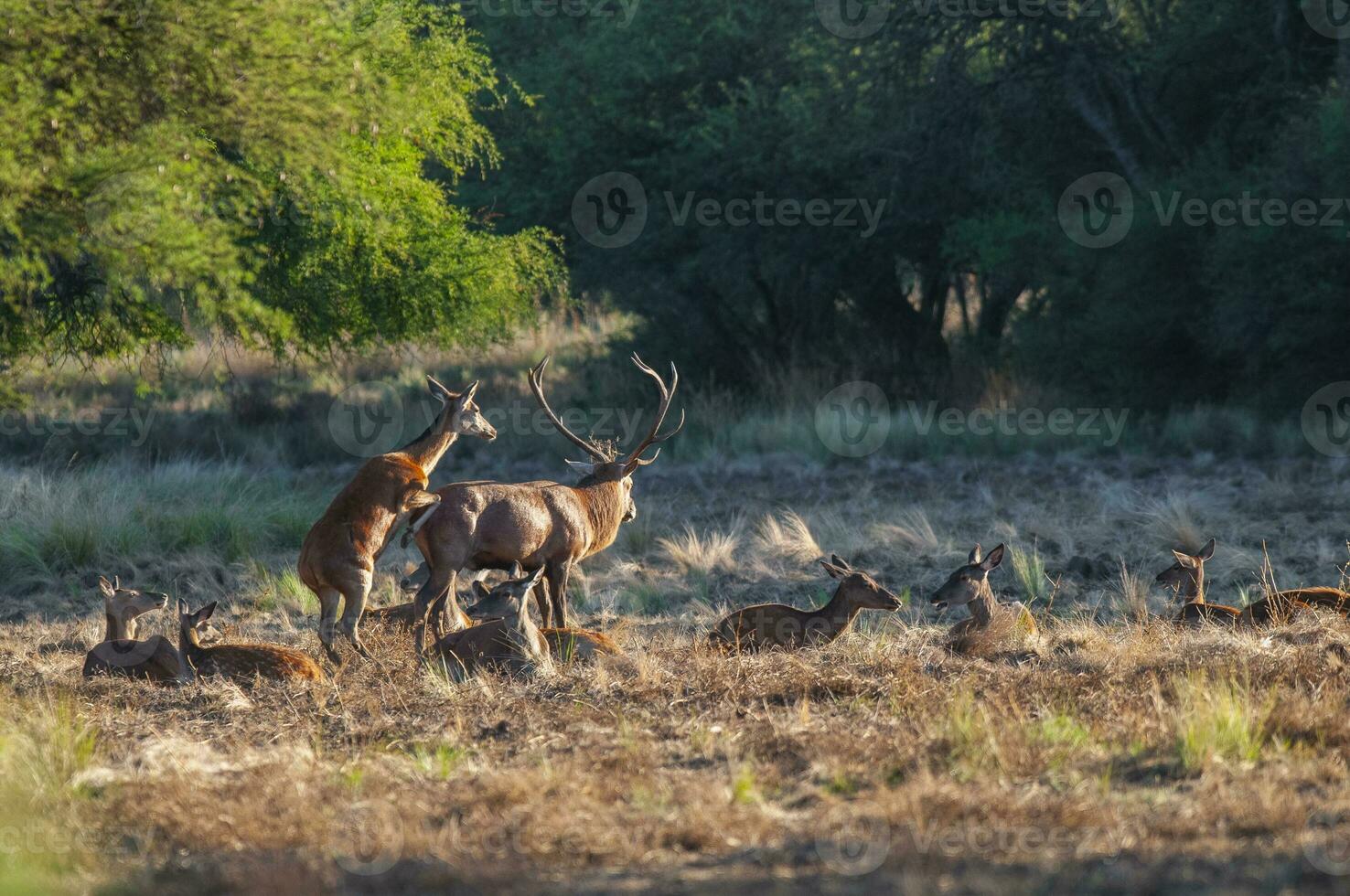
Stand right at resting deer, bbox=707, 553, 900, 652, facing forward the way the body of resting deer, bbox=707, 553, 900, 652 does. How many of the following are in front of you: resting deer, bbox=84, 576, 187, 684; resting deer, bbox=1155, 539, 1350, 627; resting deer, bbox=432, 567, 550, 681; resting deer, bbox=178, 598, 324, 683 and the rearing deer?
1

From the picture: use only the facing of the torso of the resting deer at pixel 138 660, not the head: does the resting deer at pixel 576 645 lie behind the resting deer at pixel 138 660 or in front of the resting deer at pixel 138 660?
behind

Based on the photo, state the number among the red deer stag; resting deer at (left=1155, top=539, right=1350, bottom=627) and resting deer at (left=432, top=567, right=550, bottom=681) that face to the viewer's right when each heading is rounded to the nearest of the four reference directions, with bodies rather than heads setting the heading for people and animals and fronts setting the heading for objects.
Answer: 2

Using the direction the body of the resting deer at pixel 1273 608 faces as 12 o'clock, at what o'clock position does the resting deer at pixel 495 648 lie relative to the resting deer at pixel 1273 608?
the resting deer at pixel 495 648 is roughly at 11 o'clock from the resting deer at pixel 1273 608.

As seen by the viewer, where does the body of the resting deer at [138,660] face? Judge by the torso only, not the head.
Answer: to the viewer's left

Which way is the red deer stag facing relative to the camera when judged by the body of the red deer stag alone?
to the viewer's right

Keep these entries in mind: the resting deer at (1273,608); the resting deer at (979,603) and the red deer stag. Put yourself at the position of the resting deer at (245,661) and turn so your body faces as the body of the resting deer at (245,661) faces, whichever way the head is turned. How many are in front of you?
0

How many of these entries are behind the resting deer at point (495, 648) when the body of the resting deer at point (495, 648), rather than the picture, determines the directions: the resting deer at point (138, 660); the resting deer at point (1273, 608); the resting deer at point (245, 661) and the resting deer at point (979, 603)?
2

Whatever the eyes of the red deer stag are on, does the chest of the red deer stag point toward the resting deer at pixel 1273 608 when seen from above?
yes

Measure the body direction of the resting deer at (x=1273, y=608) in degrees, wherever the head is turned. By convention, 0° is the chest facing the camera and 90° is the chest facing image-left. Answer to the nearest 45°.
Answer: approximately 90°

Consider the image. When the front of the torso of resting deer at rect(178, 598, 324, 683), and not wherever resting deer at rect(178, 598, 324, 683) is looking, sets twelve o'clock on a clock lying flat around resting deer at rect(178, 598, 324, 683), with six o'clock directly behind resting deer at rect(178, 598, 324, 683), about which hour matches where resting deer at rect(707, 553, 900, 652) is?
resting deer at rect(707, 553, 900, 652) is roughly at 6 o'clock from resting deer at rect(178, 598, 324, 683).

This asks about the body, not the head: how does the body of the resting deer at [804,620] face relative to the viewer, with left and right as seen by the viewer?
facing to the right of the viewer

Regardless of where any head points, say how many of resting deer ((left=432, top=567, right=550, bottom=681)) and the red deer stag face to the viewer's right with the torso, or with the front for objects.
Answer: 2

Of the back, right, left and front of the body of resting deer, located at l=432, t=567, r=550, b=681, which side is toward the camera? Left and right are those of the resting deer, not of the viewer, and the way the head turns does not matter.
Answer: right

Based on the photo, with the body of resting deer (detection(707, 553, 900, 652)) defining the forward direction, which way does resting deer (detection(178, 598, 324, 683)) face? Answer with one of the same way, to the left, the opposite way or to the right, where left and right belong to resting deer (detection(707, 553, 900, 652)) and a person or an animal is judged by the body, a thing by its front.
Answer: the opposite way

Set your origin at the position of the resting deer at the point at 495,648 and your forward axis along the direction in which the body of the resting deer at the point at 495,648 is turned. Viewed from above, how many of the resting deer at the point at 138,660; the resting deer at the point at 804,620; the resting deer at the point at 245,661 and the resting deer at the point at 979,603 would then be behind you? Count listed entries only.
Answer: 2
